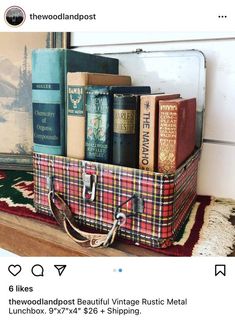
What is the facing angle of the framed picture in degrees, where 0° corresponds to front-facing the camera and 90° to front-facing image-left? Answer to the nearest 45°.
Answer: approximately 0°
